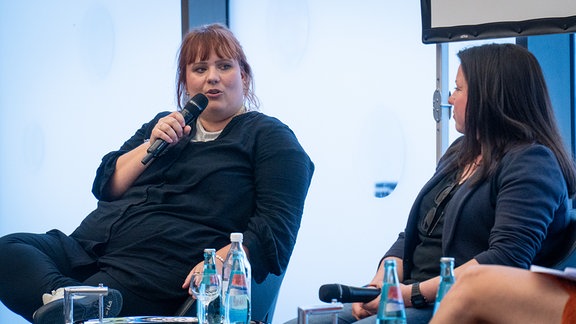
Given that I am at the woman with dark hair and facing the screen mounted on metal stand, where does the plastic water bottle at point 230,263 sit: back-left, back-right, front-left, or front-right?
back-left

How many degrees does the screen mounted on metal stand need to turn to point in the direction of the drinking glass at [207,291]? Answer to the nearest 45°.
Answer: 0° — it already faces it

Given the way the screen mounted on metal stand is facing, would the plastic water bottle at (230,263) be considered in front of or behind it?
in front

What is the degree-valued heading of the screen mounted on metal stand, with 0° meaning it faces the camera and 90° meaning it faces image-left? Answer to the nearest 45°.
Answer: approximately 45°

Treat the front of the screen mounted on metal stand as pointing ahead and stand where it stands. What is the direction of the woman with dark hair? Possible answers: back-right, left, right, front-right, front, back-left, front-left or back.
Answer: front-left

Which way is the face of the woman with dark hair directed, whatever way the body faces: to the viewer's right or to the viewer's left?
to the viewer's left

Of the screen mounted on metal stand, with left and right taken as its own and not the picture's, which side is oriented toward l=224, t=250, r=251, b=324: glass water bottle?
front
